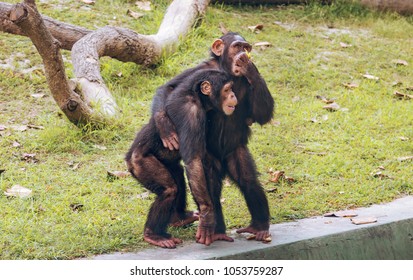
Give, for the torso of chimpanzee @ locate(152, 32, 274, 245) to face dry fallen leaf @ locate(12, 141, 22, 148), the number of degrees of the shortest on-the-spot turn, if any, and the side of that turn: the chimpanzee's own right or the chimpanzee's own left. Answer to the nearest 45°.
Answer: approximately 180°

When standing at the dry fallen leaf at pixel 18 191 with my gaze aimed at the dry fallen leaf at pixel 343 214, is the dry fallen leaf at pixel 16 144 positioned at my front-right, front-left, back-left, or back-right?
back-left

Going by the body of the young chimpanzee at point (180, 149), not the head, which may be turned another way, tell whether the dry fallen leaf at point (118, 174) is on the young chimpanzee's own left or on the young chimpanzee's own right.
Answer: on the young chimpanzee's own left

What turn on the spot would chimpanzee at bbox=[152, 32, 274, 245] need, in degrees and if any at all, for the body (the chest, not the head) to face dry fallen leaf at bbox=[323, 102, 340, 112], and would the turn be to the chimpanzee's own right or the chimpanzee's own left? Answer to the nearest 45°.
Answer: approximately 135° to the chimpanzee's own left

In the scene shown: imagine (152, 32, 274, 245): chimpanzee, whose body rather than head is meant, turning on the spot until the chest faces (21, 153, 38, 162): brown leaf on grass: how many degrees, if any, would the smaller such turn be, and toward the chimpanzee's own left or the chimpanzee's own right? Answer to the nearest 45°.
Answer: approximately 180°

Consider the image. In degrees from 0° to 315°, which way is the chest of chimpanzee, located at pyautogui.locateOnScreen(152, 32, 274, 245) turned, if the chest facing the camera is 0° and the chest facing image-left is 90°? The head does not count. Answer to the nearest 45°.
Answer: approximately 315°

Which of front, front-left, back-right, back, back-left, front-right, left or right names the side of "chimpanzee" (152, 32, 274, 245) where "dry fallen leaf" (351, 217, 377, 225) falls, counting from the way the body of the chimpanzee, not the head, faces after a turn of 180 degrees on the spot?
back-right

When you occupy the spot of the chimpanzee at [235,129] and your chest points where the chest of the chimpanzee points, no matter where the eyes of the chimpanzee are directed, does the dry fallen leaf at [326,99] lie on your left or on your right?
on your left

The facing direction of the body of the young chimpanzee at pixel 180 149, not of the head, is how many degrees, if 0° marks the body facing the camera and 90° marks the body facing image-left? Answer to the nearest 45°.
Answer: approximately 270°

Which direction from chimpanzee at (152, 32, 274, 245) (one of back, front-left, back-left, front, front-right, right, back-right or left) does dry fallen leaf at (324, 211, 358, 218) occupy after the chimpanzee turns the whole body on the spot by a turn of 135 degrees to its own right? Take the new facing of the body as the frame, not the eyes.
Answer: back
